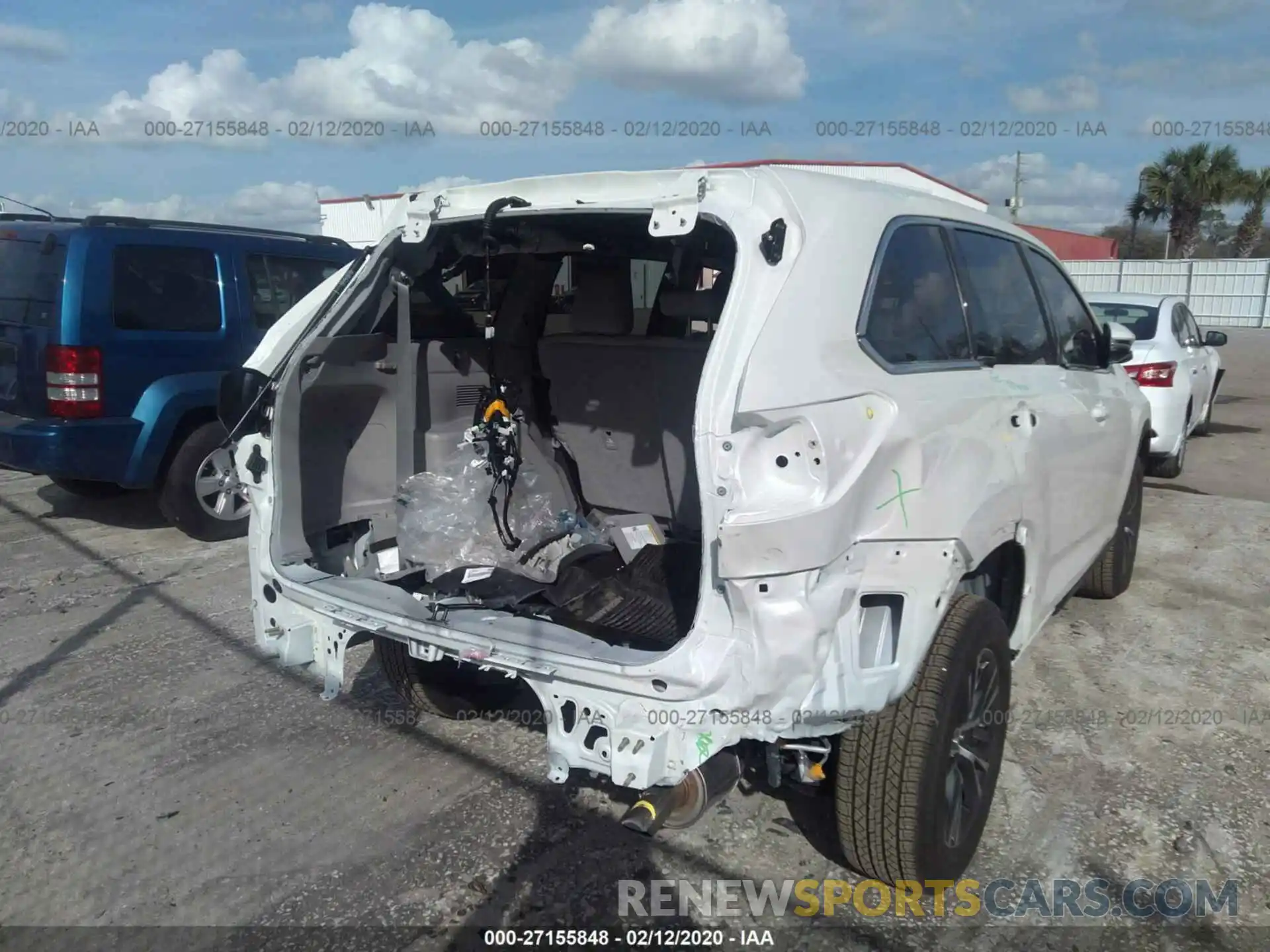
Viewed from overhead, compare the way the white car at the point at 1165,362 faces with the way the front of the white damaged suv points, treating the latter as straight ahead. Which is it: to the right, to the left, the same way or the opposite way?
the same way

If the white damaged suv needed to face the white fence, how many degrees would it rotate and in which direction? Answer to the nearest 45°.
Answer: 0° — it already faces it

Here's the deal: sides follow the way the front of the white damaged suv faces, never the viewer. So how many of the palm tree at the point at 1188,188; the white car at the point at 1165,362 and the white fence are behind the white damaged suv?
0

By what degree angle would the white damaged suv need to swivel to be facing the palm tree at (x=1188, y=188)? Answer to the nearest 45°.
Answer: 0° — it already faces it

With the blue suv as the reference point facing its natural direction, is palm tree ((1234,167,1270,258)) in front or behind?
in front

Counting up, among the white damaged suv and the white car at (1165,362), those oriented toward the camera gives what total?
0

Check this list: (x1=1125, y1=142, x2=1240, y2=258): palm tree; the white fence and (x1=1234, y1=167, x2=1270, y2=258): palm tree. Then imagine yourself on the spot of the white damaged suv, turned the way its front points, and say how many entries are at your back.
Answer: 0

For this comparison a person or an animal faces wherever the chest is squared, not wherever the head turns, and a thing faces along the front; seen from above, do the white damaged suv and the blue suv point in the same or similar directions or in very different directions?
same or similar directions

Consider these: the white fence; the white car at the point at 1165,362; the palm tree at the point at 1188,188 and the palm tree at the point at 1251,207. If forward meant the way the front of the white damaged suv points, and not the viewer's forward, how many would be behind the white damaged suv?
0

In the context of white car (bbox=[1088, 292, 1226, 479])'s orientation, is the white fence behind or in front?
in front

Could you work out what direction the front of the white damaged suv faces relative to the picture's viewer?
facing away from the viewer and to the right of the viewer

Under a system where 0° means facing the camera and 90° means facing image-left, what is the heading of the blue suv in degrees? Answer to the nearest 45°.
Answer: approximately 225°

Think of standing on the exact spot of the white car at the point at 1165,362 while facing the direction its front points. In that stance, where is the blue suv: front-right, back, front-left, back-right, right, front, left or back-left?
back-left

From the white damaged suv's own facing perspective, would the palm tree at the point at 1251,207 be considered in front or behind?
in front

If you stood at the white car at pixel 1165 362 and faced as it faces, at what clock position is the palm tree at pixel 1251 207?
The palm tree is roughly at 12 o'clock from the white car.

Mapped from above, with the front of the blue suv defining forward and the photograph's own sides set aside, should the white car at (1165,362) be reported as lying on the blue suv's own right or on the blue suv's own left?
on the blue suv's own right

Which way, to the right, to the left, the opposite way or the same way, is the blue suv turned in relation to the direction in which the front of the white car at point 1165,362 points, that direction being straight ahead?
the same way

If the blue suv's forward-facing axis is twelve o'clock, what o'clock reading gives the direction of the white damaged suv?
The white damaged suv is roughly at 4 o'clock from the blue suv.

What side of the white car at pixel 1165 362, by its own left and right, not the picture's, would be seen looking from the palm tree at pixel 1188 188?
front

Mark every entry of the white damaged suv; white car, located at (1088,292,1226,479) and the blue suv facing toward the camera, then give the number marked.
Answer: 0

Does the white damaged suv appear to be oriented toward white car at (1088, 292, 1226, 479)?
yes

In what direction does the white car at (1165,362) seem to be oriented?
away from the camera
